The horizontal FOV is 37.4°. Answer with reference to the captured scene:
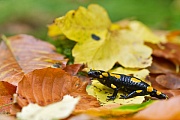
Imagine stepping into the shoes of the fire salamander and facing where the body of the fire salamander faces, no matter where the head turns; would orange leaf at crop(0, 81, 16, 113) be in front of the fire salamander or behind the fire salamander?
in front

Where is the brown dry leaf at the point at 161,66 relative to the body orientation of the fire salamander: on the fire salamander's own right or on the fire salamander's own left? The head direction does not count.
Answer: on the fire salamander's own right

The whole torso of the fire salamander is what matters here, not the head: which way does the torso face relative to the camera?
to the viewer's left

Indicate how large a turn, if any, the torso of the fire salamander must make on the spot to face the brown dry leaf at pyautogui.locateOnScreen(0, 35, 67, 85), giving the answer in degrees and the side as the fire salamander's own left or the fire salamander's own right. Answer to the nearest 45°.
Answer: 0° — it already faces it

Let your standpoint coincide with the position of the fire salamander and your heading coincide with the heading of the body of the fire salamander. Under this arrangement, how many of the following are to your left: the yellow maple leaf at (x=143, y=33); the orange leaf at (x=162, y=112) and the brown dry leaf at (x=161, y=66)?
1

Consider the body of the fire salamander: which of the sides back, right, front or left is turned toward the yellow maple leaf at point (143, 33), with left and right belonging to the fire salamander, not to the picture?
right

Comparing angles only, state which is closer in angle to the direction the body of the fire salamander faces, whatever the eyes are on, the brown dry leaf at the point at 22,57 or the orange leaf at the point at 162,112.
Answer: the brown dry leaf

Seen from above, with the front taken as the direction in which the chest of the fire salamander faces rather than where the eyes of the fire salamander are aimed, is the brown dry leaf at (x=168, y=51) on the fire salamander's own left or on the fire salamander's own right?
on the fire salamander's own right

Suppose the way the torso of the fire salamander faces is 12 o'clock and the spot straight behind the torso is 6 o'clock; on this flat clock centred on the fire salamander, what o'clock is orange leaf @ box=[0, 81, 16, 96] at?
The orange leaf is roughly at 11 o'clock from the fire salamander.

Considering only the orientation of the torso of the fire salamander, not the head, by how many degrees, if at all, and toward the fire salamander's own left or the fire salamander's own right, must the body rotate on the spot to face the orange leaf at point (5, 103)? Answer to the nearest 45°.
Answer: approximately 45° to the fire salamander's own left

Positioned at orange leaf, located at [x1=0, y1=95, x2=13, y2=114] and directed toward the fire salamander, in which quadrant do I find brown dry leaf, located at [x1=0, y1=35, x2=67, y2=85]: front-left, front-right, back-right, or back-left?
front-left
